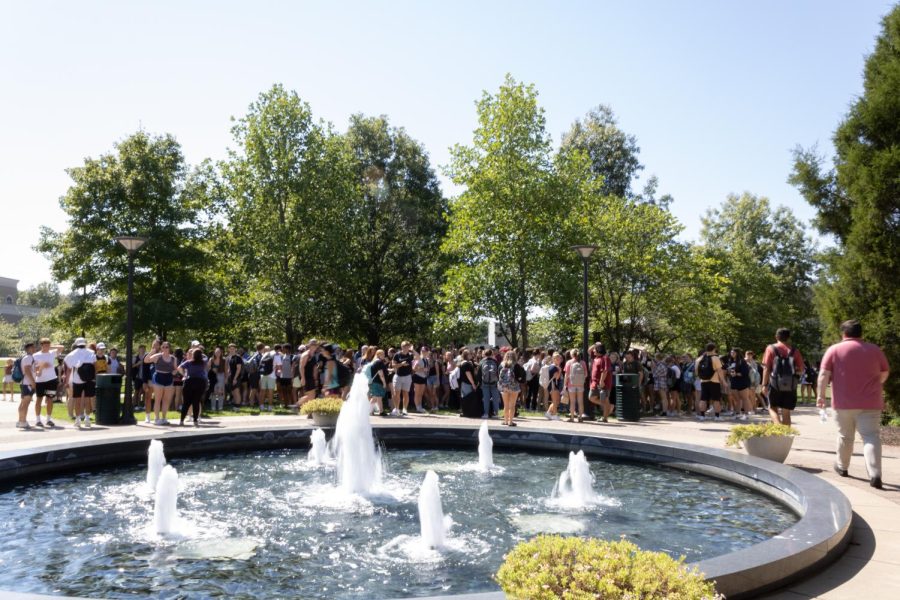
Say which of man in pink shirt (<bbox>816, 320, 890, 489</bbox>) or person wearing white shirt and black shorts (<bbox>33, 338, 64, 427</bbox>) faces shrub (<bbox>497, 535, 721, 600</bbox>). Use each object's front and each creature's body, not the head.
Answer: the person wearing white shirt and black shorts

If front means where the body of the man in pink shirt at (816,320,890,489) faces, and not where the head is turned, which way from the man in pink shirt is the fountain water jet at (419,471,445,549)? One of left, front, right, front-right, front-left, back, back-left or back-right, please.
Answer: back-left

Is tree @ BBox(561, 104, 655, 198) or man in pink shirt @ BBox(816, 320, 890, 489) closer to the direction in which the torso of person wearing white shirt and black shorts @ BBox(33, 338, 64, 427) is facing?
the man in pink shirt

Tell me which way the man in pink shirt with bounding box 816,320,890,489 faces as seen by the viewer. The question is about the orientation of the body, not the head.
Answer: away from the camera

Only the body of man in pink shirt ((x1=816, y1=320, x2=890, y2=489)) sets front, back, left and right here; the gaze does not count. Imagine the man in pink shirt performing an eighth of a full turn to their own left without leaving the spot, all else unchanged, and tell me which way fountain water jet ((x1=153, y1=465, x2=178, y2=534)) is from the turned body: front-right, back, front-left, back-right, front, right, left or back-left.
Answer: left

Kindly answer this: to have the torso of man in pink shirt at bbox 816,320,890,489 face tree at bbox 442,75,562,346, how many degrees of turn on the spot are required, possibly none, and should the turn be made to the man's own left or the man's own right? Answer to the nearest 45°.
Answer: approximately 45° to the man's own left

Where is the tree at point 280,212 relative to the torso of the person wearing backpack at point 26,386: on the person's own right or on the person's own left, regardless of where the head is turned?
on the person's own left

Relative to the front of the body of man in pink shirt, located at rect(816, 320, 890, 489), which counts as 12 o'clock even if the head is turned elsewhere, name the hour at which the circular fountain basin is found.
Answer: The circular fountain basin is roughly at 8 o'clock from the man in pink shirt.

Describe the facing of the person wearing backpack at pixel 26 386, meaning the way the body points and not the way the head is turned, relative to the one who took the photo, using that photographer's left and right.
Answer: facing to the right of the viewer
